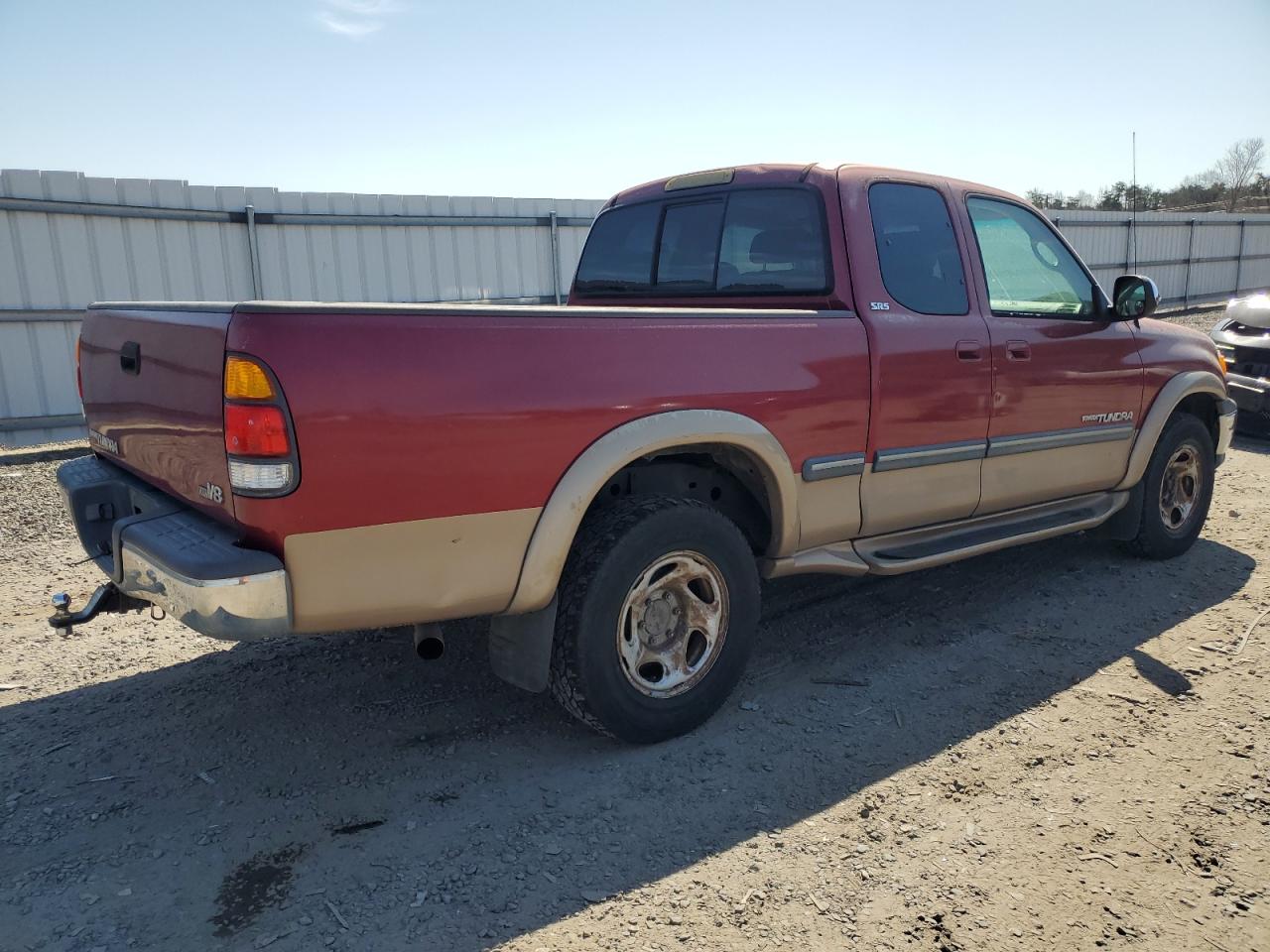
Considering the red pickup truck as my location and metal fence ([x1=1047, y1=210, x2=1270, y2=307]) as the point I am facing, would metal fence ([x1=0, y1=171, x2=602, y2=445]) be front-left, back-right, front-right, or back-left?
front-left

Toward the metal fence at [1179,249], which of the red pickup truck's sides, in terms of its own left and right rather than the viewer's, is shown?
front

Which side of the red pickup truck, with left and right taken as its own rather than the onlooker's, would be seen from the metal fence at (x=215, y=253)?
left

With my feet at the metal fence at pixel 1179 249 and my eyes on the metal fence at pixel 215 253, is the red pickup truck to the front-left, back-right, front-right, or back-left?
front-left

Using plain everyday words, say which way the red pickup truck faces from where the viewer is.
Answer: facing away from the viewer and to the right of the viewer
